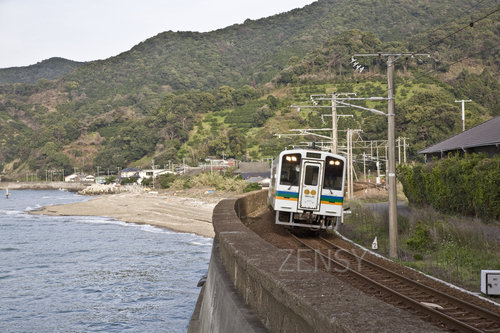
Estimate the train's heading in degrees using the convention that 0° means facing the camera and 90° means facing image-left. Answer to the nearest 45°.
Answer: approximately 0°

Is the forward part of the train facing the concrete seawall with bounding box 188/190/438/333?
yes
